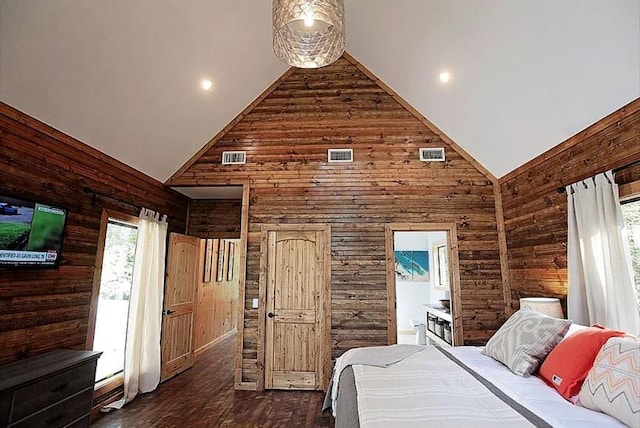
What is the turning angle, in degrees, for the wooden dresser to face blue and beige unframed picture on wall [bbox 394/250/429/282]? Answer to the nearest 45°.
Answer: approximately 45° to its left

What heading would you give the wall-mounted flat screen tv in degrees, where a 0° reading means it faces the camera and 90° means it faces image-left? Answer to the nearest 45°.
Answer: approximately 315°

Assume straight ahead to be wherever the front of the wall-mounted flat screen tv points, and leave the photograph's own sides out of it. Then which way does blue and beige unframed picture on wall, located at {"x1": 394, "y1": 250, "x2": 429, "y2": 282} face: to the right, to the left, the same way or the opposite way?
to the right

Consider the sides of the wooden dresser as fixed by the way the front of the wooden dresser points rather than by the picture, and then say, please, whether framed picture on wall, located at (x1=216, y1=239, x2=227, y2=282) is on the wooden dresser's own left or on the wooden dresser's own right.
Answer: on the wooden dresser's own left

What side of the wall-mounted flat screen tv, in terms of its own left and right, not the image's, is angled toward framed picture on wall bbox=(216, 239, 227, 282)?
left

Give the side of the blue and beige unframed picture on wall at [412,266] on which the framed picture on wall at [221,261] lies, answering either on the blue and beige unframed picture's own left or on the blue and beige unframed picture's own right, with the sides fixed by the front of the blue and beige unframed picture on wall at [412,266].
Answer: on the blue and beige unframed picture's own right

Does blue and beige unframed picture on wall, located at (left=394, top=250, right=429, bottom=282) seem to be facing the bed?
yes
